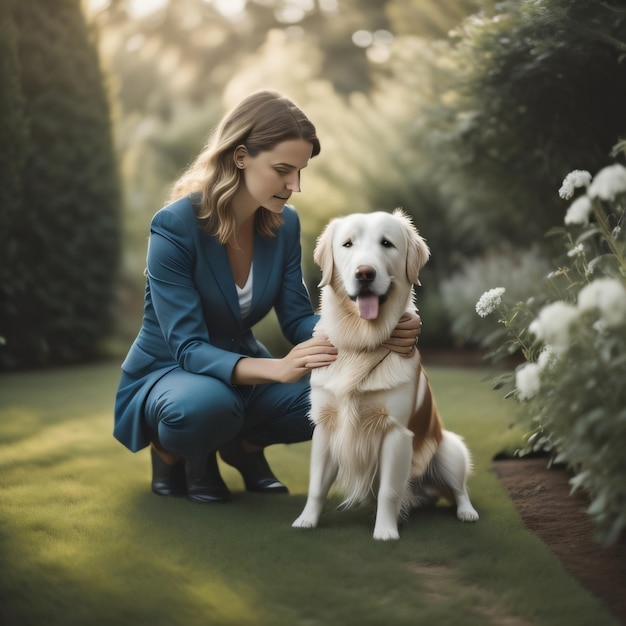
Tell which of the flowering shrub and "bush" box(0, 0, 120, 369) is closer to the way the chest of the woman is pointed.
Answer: the flowering shrub

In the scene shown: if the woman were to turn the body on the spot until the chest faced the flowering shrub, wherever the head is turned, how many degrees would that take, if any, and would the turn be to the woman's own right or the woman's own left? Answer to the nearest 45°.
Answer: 0° — they already face it

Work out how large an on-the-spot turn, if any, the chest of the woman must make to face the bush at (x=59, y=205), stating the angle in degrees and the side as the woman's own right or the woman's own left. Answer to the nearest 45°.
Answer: approximately 135° to the woman's own left

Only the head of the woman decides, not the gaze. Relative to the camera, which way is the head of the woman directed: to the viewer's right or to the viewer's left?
to the viewer's right
